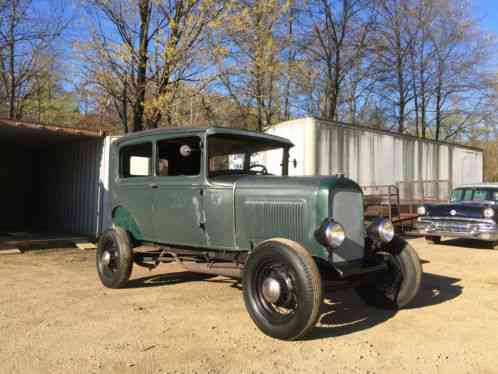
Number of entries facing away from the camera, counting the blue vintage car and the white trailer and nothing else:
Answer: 0

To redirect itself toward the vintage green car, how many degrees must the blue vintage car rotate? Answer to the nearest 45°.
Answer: approximately 45° to its left

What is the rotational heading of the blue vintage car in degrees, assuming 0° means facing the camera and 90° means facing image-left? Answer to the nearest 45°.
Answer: approximately 45°

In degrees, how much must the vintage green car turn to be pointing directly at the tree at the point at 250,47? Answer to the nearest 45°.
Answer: approximately 135° to its left

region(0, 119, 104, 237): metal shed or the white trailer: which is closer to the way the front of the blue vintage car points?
the metal shed

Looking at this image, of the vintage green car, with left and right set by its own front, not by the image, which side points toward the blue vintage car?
left

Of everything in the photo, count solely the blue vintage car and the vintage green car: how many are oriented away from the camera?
0

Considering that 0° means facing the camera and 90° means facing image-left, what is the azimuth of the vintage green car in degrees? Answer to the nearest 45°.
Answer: approximately 315°

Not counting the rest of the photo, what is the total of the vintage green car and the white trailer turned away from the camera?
0

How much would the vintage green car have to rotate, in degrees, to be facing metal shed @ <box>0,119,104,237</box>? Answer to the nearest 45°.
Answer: approximately 180°

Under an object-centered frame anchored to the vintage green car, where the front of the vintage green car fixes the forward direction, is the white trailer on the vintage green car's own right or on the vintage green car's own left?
on the vintage green car's own left
